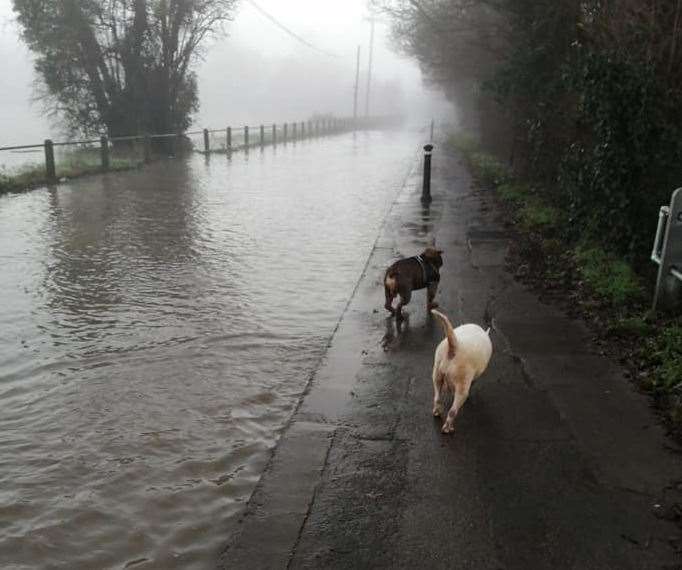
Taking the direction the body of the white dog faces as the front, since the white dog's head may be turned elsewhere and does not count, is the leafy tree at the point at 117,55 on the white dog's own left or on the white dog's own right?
on the white dog's own left

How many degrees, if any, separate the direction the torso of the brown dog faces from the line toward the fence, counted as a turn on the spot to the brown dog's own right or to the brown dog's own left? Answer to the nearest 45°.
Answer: approximately 90° to the brown dog's own left

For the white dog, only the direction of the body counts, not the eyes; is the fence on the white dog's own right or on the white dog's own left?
on the white dog's own left

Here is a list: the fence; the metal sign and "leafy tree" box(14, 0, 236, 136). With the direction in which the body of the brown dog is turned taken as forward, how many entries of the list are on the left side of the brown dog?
2

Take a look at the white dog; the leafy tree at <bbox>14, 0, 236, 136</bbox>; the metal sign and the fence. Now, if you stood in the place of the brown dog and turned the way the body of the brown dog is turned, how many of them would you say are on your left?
2

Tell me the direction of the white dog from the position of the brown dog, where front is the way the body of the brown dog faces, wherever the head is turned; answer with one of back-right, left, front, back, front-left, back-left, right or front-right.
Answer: back-right

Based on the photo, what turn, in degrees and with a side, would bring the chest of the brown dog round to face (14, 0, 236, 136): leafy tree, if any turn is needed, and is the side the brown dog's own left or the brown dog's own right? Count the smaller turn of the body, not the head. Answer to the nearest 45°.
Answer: approximately 90° to the brown dog's own left

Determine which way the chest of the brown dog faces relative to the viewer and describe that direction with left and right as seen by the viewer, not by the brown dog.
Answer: facing away from the viewer and to the right of the viewer

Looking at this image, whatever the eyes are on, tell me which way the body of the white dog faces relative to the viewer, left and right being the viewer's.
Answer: facing away from the viewer and to the right of the viewer
